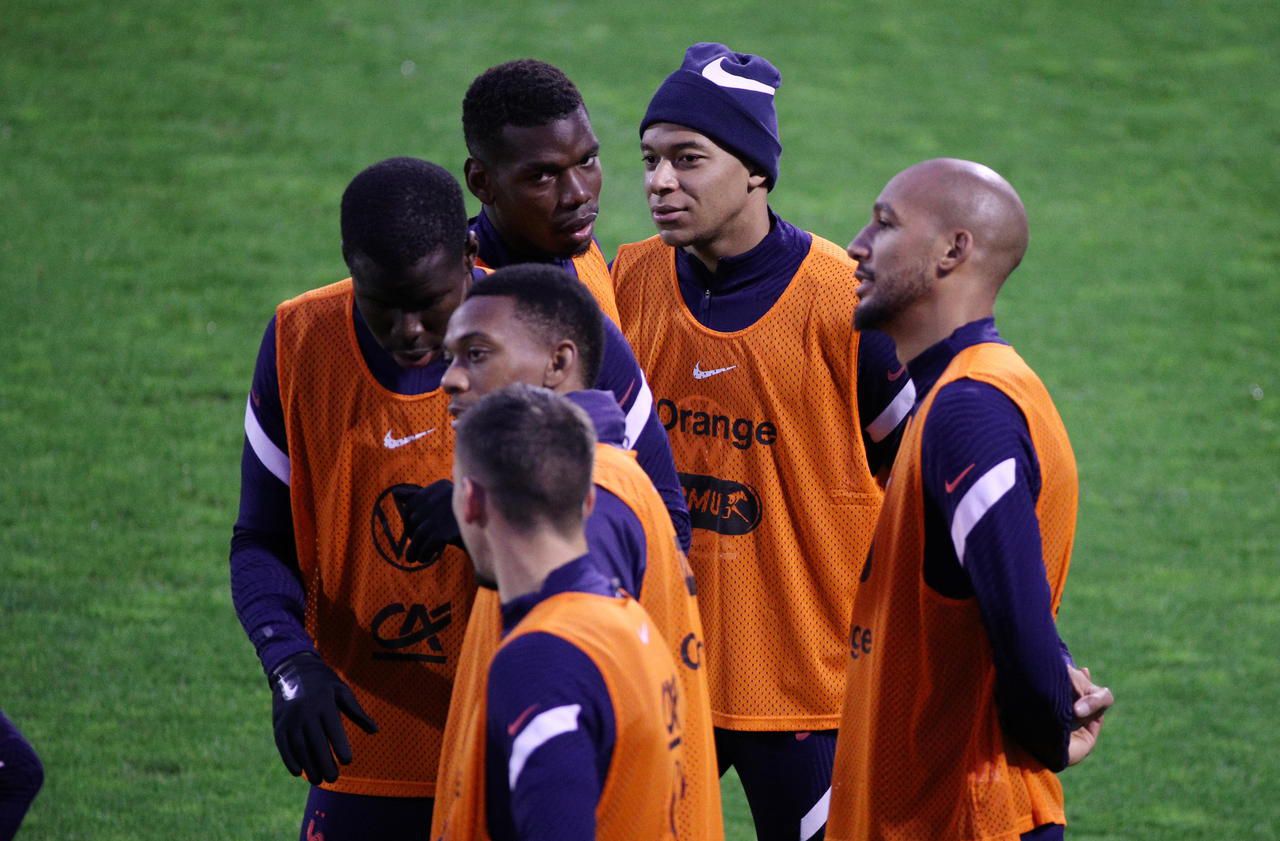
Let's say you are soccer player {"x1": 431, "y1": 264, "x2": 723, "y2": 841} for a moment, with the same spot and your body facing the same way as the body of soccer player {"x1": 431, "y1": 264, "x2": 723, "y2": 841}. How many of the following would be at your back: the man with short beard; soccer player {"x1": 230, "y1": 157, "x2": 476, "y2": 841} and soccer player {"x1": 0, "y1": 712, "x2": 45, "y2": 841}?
1

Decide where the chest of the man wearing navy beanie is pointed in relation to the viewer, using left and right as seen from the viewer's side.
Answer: facing the viewer and to the left of the viewer

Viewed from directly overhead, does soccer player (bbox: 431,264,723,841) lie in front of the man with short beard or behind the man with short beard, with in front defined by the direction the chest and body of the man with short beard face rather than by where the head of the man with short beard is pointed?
in front

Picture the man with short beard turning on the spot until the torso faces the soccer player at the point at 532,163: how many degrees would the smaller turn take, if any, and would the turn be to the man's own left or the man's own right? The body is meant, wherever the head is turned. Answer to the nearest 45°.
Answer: approximately 45° to the man's own right

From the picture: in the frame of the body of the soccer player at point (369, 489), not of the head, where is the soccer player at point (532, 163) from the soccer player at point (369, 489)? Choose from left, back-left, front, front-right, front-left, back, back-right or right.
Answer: left

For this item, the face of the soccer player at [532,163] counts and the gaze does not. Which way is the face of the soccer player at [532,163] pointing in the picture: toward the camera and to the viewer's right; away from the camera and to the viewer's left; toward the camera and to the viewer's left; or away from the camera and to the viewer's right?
toward the camera and to the viewer's right

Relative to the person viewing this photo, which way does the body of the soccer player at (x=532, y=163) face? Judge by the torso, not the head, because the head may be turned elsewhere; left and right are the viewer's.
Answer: facing the viewer and to the right of the viewer

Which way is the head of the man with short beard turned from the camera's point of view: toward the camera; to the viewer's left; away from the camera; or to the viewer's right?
to the viewer's left

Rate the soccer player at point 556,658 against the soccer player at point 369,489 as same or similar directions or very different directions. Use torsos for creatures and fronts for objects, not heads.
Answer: very different directions

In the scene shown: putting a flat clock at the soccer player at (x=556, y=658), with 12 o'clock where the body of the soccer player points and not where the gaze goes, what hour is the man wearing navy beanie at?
The man wearing navy beanie is roughly at 2 o'clock from the soccer player.

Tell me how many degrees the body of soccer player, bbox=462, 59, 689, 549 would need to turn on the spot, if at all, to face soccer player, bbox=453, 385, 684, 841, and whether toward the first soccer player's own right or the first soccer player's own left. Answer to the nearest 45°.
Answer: approximately 45° to the first soccer player's own right

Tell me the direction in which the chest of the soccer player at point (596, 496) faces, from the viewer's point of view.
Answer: to the viewer's left

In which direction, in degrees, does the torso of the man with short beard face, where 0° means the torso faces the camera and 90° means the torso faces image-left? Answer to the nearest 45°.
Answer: approximately 90°
